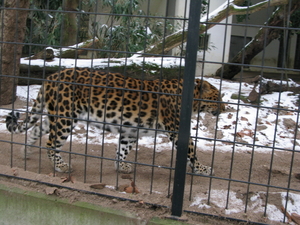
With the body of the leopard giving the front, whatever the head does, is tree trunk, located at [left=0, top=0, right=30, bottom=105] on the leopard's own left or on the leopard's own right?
on the leopard's own left

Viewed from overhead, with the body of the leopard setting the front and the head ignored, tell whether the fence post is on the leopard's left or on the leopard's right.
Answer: on the leopard's right

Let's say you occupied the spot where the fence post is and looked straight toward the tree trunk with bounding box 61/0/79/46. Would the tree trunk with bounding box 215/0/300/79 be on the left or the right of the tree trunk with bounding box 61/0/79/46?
right

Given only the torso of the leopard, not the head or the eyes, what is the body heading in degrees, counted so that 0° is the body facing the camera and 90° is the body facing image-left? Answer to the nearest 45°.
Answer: approximately 270°

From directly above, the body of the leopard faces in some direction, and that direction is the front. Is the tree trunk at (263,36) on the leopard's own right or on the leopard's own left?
on the leopard's own left

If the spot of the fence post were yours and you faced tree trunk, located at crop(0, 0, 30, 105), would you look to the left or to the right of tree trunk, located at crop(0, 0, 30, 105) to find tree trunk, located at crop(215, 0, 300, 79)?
right

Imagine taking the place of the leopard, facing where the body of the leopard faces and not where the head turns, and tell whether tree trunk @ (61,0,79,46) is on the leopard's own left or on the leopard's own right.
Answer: on the leopard's own left
